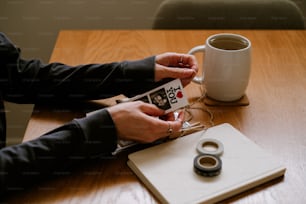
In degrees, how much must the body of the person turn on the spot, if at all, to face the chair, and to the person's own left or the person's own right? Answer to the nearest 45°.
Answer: approximately 45° to the person's own left

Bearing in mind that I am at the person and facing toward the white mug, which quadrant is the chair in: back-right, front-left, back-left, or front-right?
front-left

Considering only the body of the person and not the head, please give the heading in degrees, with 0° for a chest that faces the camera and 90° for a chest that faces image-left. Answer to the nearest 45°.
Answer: approximately 270°
